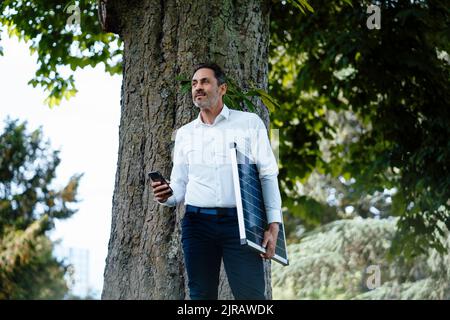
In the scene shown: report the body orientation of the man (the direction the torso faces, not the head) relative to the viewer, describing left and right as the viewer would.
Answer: facing the viewer

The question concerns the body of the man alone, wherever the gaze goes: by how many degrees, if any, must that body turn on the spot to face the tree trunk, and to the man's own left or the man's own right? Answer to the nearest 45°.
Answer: approximately 180°
